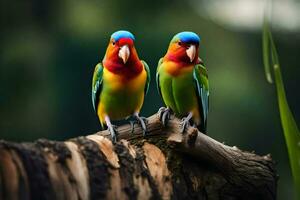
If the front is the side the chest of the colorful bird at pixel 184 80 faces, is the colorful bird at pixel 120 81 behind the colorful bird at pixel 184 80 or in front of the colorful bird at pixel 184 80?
in front

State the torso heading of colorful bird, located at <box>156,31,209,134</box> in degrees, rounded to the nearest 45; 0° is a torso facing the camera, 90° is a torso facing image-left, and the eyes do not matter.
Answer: approximately 45°

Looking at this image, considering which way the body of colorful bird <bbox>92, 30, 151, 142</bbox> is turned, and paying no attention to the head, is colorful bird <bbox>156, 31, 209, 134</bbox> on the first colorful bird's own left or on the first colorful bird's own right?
on the first colorful bird's own left

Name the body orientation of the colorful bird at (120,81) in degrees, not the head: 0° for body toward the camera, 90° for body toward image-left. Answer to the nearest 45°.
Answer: approximately 0°
